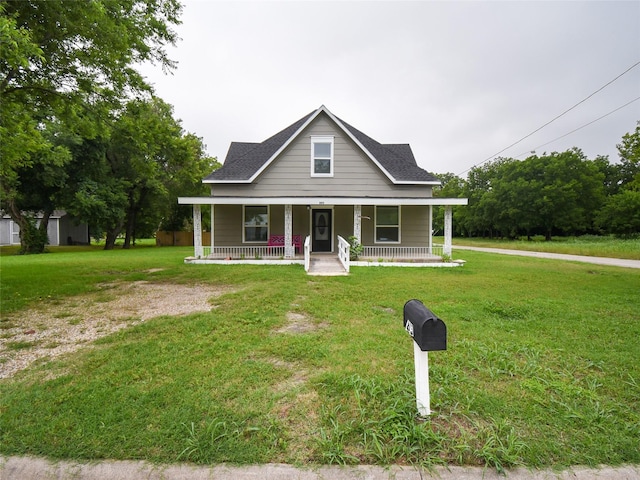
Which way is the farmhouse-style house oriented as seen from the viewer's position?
toward the camera

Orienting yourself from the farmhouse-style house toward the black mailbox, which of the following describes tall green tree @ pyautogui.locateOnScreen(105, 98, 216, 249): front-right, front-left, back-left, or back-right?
back-right

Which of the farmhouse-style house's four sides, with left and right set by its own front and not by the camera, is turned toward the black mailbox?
front

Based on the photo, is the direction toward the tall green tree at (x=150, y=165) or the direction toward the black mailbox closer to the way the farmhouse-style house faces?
the black mailbox

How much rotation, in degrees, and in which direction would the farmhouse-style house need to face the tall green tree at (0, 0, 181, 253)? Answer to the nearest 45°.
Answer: approximately 45° to its right

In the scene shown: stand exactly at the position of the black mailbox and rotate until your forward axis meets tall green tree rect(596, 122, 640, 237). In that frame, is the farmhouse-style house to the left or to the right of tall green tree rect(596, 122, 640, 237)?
left

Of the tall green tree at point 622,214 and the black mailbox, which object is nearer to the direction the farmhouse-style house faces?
the black mailbox

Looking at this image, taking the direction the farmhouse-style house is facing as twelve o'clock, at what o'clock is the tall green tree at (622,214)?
The tall green tree is roughly at 8 o'clock from the farmhouse-style house.
